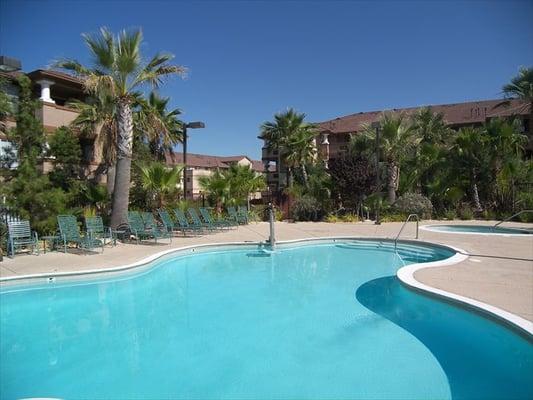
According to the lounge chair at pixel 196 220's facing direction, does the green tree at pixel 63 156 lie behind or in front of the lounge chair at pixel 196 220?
behind

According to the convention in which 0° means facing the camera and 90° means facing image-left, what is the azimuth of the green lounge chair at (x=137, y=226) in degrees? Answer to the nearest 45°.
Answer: approximately 315°

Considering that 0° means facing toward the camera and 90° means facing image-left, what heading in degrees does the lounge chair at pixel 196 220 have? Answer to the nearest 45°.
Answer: approximately 315°

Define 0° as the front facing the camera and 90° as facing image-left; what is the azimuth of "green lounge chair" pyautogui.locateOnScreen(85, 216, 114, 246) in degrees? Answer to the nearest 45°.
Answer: approximately 315°

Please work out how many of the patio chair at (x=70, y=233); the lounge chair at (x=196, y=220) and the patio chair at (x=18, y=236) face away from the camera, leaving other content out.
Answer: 0

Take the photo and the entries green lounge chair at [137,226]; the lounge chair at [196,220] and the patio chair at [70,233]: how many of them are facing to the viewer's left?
0

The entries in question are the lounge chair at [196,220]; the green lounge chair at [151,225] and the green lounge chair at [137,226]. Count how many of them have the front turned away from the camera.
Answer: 0

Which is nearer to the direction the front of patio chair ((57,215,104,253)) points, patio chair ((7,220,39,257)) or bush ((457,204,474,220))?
the bush

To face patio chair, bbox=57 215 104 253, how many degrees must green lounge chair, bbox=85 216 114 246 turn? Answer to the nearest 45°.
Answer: approximately 90° to its right

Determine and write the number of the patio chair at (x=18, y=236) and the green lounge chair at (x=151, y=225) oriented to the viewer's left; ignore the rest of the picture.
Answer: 0

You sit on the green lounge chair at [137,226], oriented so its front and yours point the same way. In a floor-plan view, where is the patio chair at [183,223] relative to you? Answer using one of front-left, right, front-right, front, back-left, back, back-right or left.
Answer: left

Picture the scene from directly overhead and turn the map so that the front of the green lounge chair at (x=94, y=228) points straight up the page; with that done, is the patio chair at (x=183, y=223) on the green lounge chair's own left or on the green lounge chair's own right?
on the green lounge chair's own left

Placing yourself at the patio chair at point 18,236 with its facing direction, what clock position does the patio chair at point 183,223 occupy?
the patio chair at point 183,223 is roughly at 10 o'clock from the patio chair at point 18,236.

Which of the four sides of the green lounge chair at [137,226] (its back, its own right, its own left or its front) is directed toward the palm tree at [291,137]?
left

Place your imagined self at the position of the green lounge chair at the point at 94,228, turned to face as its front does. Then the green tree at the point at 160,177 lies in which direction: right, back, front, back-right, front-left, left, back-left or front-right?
left
